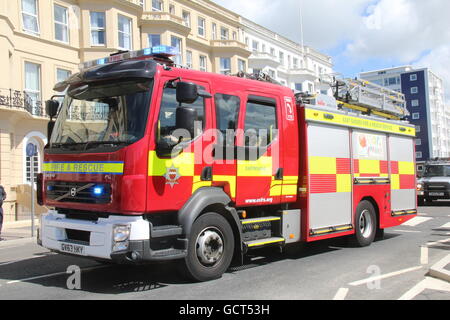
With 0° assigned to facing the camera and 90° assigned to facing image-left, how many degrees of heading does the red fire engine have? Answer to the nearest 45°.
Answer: approximately 45°
